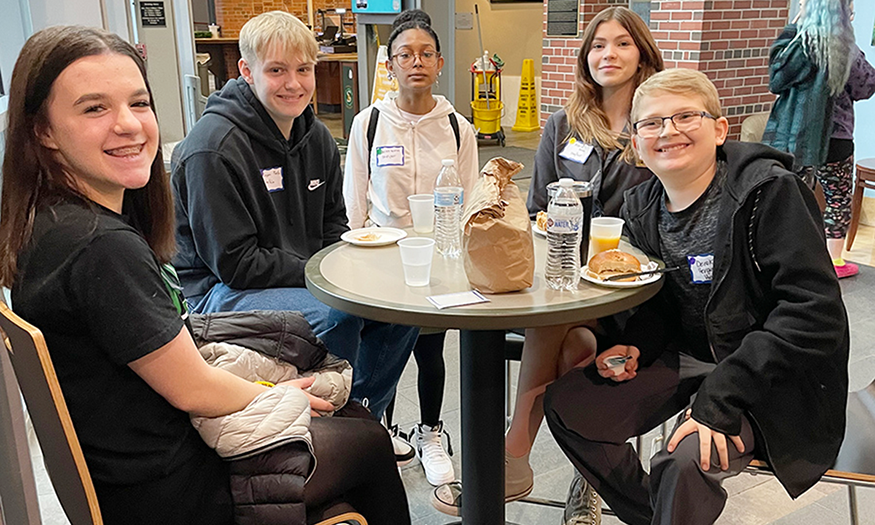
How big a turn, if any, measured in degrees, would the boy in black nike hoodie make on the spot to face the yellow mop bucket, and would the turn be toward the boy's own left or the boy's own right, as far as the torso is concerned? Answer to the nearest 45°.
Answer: approximately 135° to the boy's own left

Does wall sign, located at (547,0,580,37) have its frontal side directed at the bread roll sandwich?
yes

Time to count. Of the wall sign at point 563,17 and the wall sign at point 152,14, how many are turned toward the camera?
2

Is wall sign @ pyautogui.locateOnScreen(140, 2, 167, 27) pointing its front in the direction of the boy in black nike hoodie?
yes

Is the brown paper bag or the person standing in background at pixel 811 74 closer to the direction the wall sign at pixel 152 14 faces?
the brown paper bag

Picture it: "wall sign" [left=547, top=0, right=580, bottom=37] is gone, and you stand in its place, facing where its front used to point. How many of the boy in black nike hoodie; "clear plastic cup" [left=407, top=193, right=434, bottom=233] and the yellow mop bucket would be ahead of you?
2

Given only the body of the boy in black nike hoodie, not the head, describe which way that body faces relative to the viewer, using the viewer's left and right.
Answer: facing the viewer and to the right of the viewer

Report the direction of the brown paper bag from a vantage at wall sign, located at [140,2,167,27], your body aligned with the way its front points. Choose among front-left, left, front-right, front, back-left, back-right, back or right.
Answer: front

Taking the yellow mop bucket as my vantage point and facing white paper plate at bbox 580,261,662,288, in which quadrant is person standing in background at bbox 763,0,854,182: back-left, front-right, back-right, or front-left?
front-left

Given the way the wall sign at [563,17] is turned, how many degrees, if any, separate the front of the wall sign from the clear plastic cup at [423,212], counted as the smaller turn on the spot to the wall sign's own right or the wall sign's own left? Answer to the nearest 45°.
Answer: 0° — it already faces it

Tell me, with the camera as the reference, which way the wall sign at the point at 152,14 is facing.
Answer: facing the viewer

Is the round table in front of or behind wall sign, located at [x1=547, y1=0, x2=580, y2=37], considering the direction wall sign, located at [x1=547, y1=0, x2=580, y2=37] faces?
in front

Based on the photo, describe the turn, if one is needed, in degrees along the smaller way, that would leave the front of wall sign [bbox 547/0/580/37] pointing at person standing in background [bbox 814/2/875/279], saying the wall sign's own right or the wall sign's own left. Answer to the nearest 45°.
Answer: approximately 45° to the wall sign's own left

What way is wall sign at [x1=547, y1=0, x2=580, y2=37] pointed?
toward the camera
